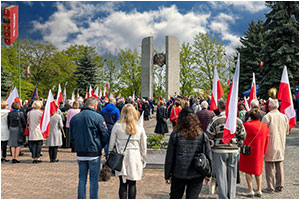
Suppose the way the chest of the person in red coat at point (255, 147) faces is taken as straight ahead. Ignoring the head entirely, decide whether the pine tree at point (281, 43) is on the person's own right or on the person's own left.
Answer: on the person's own right

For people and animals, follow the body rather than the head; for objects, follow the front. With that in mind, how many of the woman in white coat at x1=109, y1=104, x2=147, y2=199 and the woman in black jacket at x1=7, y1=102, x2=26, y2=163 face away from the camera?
2

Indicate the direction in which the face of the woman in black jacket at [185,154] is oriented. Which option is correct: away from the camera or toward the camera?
away from the camera

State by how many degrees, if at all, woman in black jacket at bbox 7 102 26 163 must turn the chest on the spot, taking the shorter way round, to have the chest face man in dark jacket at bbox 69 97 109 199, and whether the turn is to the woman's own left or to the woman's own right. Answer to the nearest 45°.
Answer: approximately 180°

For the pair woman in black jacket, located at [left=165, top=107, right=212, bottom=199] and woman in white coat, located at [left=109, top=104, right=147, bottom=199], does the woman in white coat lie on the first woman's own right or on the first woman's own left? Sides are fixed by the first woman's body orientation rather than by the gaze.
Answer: on the first woman's own left

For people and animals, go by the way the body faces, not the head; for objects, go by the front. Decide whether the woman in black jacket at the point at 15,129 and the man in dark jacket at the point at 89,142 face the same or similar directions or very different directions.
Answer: same or similar directions

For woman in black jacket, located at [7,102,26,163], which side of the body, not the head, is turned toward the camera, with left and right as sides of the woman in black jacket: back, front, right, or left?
back

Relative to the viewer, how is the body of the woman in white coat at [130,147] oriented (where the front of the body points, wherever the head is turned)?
away from the camera

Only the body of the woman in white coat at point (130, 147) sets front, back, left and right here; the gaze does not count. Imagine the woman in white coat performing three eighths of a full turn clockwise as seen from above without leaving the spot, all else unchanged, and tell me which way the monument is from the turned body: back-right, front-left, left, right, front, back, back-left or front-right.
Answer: back-left

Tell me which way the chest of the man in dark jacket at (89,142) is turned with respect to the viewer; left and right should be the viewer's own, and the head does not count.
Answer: facing away from the viewer

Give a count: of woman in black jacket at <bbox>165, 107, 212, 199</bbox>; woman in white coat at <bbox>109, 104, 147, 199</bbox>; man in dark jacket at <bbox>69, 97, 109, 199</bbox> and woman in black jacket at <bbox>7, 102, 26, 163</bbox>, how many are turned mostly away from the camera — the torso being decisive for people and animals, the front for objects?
4

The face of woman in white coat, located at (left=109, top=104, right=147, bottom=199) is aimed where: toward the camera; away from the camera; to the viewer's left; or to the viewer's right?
away from the camera

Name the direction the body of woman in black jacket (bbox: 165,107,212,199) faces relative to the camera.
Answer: away from the camera

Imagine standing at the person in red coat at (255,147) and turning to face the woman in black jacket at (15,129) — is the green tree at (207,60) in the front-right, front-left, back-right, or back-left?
front-right

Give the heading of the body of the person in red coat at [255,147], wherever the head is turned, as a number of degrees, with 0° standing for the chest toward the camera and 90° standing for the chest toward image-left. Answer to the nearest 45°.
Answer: approximately 135°

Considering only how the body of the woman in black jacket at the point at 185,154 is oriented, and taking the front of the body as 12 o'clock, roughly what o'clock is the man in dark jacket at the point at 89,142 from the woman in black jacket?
The man in dark jacket is roughly at 10 o'clock from the woman in black jacket.
